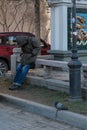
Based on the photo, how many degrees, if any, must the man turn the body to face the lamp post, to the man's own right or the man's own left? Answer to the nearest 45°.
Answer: approximately 90° to the man's own left

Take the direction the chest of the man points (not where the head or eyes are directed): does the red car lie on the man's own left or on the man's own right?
on the man's own right

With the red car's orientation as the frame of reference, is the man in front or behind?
behind

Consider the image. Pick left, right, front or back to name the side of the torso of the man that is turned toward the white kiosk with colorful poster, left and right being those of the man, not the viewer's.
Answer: back

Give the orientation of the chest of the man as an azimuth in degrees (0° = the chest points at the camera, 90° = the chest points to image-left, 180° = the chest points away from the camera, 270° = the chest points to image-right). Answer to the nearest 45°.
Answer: approximately 45°
